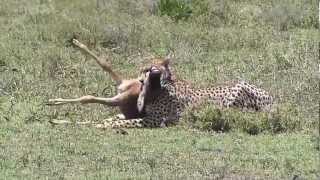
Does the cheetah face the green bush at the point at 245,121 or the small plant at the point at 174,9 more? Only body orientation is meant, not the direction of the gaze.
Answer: the small plant

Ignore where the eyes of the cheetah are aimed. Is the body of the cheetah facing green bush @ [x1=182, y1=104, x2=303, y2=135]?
no

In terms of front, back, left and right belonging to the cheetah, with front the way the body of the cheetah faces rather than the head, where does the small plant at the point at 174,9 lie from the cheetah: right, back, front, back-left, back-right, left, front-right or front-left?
right

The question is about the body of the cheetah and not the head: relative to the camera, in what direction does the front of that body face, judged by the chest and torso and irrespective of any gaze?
to the viewer's left
